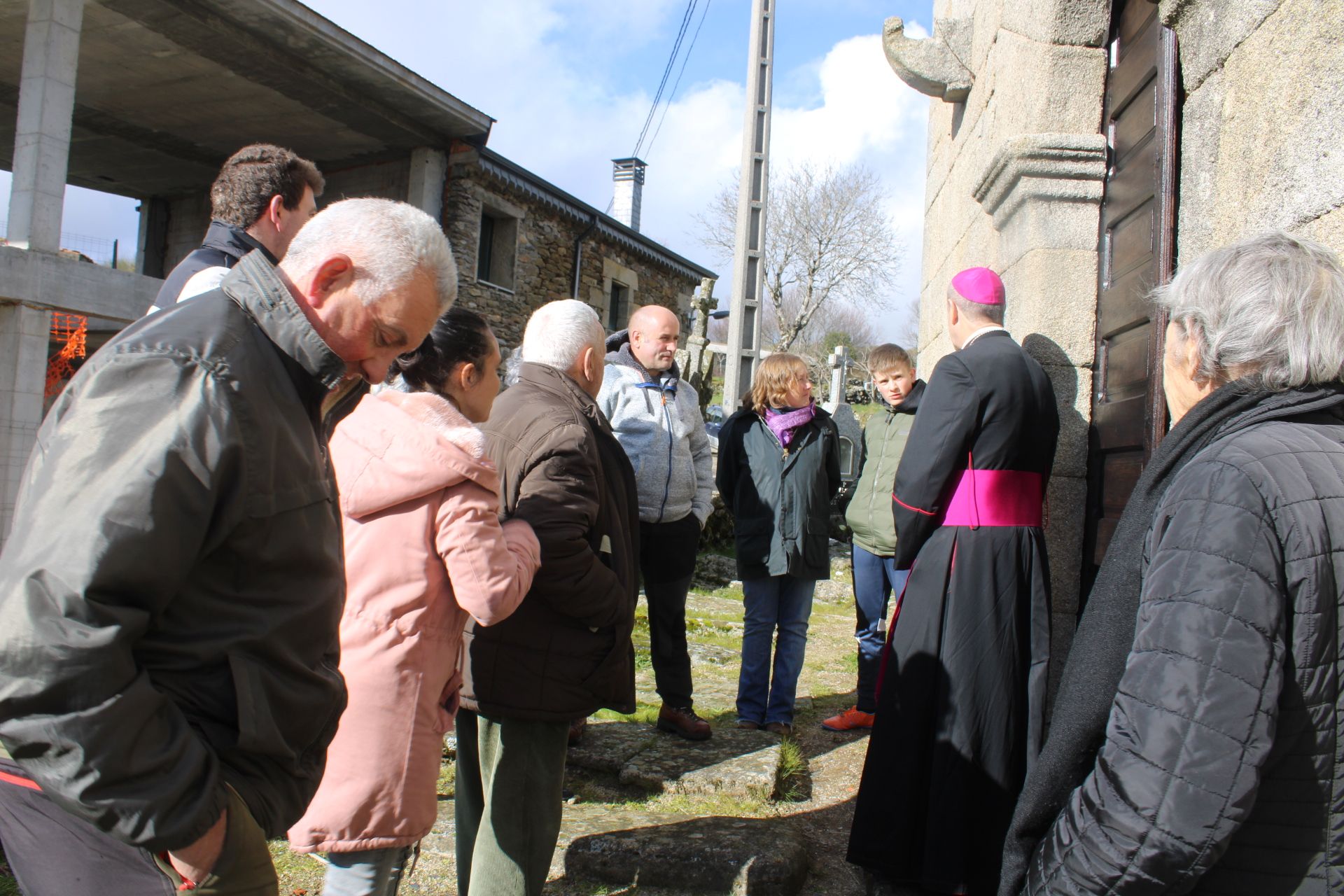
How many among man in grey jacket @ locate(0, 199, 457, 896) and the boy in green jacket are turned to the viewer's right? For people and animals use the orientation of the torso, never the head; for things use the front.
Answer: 1

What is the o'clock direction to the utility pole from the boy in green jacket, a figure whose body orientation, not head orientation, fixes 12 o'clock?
The utility pole is roughly at 4 o'clock from the boy in green jacket.

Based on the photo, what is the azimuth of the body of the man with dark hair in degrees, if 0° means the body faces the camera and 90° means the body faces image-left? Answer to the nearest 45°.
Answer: approximately 225°

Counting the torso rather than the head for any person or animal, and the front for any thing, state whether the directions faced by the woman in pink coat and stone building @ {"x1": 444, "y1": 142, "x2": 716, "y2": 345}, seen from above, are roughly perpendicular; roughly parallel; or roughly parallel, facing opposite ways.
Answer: roughly perpendicular

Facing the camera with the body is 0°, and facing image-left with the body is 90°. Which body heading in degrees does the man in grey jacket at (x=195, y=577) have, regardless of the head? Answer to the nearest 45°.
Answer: approximately 270°

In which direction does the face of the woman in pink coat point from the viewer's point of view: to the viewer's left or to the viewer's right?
to the viewer's right

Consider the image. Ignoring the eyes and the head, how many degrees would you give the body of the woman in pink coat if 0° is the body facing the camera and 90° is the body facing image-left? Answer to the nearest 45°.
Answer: approximately 225°
